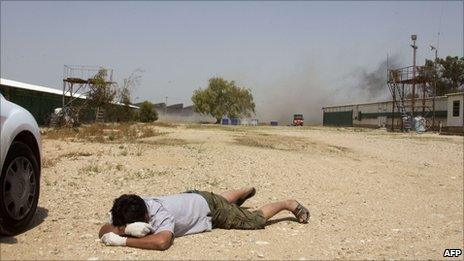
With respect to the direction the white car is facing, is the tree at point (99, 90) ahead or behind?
ahead

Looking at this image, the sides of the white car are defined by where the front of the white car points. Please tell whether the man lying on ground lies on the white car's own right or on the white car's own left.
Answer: on the white car's own right

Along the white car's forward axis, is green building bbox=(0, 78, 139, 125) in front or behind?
in front

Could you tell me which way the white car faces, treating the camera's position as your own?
facing away from the viewer and to the right of the viewer
